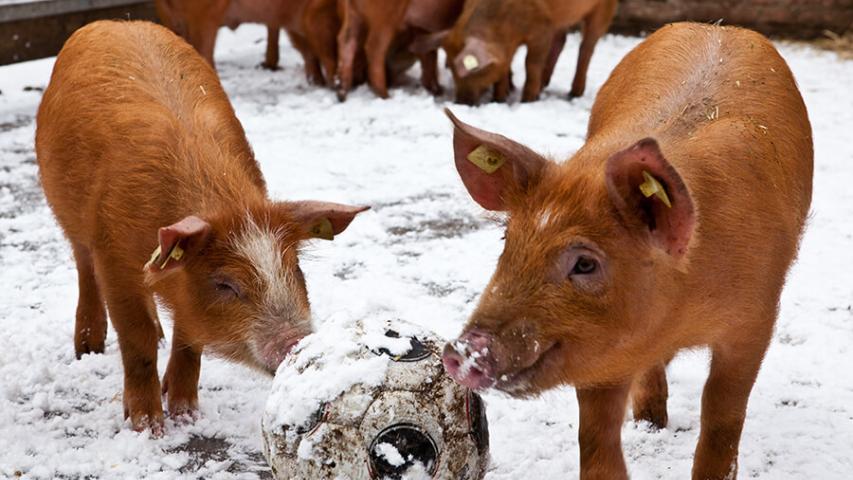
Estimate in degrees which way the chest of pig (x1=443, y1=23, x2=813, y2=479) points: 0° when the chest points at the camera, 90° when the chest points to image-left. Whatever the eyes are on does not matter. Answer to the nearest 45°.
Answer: approximately 45°

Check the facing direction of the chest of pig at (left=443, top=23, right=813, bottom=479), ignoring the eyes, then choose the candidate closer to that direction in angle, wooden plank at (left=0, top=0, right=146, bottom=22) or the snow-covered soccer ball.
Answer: the snow-covered soccer ball

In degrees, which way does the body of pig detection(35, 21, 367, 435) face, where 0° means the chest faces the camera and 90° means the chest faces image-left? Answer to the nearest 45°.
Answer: approximately 315°

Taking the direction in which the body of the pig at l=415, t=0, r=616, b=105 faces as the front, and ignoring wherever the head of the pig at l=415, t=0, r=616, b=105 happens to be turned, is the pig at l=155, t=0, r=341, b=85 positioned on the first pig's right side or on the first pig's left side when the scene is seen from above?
on the first pig's right side

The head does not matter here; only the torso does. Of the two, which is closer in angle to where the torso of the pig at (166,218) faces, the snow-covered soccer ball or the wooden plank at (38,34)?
the snow-covered soccer ball

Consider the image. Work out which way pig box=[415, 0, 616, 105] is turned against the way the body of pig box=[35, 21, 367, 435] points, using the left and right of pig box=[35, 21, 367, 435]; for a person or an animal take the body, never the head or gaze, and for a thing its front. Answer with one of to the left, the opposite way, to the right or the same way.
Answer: to the right

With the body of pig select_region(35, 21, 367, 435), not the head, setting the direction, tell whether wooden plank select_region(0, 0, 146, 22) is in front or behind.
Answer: behind

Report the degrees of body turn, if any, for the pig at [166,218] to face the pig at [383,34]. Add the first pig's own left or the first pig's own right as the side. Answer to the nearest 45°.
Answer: approximately 135° to the first pig's own left
